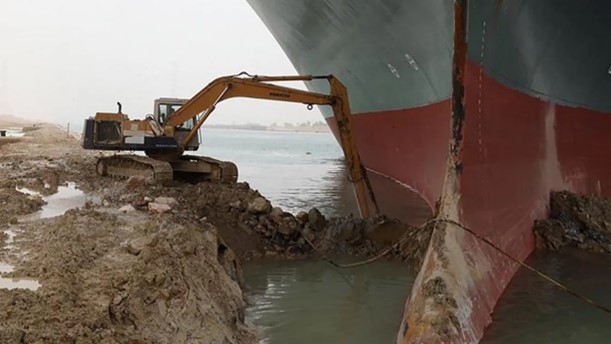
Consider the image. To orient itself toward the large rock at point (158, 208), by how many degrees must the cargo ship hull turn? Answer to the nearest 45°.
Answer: approximately 45° to its right

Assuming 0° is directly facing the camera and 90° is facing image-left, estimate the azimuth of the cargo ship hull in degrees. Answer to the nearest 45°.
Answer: approximately 0°

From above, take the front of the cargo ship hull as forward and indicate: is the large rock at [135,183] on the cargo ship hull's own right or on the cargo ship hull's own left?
on the cargo ship hull's own right

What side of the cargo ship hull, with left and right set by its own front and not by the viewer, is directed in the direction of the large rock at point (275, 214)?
right

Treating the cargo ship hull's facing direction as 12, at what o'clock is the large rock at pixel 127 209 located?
The large rock is roughly at 2 o'clock from the cargo ship hull.

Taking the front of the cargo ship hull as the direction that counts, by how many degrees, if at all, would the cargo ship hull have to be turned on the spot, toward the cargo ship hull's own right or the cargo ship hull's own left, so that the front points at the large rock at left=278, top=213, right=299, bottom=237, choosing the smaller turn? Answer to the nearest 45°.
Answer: approximately 90° to the cargo ship hull's own right

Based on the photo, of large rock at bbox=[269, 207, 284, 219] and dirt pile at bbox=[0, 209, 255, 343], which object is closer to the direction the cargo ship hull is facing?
the dirt pile

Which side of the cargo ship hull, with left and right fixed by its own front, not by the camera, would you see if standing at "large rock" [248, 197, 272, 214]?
right

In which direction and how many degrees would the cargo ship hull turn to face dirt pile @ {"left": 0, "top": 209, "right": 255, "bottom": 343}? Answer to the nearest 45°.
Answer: approximately 45° to its right
